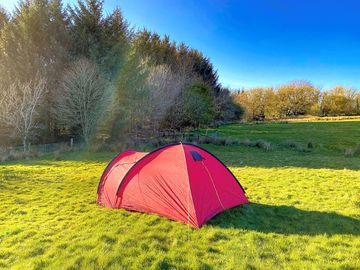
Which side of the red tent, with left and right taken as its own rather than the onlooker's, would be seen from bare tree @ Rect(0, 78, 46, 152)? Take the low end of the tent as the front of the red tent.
front

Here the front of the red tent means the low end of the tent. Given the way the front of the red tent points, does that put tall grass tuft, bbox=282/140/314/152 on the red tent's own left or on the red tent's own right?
on the red tent's own right

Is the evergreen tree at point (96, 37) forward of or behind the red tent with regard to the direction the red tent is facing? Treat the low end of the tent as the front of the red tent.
forward

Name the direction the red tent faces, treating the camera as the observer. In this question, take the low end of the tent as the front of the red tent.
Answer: facing away from the viewer and to the left of the viewer

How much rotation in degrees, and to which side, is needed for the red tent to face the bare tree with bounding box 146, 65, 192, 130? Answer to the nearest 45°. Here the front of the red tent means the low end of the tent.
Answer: approximately 45° to its right

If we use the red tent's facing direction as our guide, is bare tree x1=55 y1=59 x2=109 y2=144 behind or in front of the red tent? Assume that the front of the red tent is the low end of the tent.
in front

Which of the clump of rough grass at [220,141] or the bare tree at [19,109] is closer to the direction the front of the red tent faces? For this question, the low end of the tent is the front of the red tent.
the bare tree

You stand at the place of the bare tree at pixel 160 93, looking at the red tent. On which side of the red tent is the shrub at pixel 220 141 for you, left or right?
left
